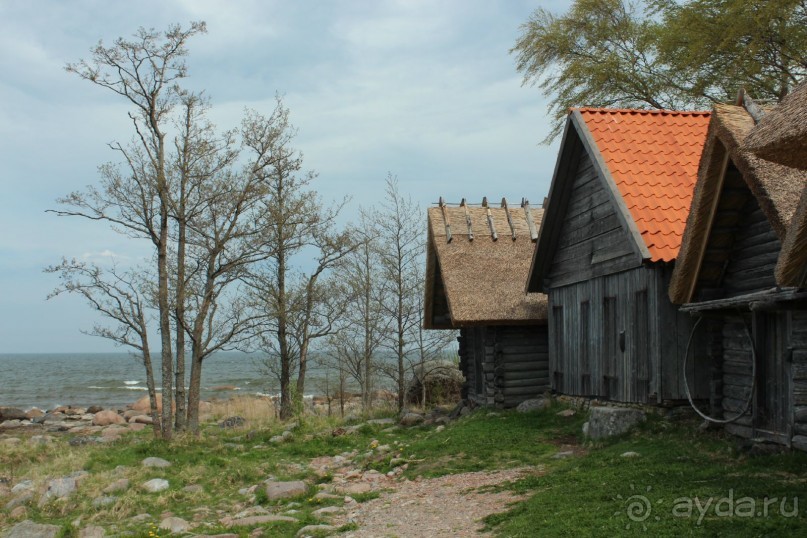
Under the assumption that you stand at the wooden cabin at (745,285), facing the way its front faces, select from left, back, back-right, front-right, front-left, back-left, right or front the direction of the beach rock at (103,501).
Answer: front-right

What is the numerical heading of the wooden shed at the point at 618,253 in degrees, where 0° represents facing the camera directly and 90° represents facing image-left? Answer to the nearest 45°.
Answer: approximately 45°

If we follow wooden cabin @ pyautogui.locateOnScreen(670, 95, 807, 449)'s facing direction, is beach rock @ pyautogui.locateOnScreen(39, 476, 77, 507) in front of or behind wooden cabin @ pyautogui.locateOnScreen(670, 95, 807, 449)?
in front

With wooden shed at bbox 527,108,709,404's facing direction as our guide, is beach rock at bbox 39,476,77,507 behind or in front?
in front

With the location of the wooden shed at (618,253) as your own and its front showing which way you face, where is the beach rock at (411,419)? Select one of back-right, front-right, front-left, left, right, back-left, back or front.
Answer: right

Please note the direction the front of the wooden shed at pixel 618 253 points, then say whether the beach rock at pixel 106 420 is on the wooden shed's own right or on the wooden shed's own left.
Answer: on the wooden shed's own right

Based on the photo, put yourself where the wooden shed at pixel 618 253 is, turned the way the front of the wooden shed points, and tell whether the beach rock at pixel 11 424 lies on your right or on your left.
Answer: on your right

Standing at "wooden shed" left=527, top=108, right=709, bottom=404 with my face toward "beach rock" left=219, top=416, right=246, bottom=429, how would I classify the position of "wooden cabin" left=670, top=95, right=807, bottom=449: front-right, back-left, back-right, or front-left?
back-left

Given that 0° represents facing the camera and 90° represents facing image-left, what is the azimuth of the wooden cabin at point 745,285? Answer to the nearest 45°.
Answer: approximately 45°

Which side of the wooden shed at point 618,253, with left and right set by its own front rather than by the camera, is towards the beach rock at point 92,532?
front

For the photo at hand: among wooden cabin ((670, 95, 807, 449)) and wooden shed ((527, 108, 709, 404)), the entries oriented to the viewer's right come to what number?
0

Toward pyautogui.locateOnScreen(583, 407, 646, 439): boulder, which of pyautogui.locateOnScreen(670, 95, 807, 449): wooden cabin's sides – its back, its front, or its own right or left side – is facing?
right

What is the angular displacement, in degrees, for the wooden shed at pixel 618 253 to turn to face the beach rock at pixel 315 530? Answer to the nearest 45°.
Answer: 0° — it already faces it
